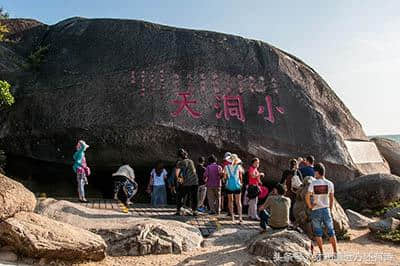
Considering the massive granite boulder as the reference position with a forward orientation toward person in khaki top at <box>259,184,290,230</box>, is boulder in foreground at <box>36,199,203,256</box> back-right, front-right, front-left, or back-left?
front-right

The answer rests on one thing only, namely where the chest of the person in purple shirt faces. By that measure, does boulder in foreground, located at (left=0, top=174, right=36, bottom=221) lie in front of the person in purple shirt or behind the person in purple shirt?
behind

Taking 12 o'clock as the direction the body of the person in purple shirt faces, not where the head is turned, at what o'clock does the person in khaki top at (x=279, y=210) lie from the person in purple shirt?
The person in khaki top is roughly at 5 o'clock from the person in purple shirt.

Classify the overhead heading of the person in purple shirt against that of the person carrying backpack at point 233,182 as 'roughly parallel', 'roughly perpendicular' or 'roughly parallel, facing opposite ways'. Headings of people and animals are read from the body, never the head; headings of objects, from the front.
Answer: roughly parallel

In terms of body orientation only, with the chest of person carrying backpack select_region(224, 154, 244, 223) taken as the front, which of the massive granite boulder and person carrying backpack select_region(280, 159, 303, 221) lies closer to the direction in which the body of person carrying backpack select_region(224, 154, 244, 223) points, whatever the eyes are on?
the massive granite boulder

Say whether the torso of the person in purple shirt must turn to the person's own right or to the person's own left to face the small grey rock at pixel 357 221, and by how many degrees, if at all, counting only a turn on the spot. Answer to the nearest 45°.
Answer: approximately 90° to the person's own right

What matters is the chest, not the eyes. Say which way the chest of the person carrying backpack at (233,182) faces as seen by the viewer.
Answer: away from the camera

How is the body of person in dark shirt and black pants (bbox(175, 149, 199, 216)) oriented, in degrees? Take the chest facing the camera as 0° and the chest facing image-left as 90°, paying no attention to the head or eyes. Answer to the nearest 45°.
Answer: approximately 135°

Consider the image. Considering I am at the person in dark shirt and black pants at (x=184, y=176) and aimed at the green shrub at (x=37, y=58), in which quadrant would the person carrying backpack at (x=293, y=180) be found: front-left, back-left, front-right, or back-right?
back-right

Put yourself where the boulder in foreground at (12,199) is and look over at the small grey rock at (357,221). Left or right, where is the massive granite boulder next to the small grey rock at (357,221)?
left

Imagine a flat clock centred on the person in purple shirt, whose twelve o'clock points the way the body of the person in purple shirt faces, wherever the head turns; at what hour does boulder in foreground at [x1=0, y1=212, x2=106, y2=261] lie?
The boulder in foreground is roughly at 7 o'clock from the person in purple shirt.

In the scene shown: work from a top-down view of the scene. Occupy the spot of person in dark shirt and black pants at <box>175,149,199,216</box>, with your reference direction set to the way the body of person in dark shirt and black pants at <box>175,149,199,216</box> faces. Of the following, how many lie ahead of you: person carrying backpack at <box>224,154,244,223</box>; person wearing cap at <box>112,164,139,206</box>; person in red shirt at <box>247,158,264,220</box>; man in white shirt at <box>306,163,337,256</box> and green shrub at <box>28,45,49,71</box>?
2

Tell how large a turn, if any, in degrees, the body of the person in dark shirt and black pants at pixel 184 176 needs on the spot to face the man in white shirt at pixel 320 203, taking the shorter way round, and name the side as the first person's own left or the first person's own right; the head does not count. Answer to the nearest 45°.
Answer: approximately 180°

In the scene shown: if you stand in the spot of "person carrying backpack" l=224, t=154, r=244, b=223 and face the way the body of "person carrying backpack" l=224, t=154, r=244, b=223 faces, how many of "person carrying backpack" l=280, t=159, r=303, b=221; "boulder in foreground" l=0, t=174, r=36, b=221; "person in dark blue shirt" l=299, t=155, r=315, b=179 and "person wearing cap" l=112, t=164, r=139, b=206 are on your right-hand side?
2
